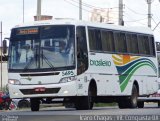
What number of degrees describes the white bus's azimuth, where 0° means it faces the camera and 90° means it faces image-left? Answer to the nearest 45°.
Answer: approximately 45°
